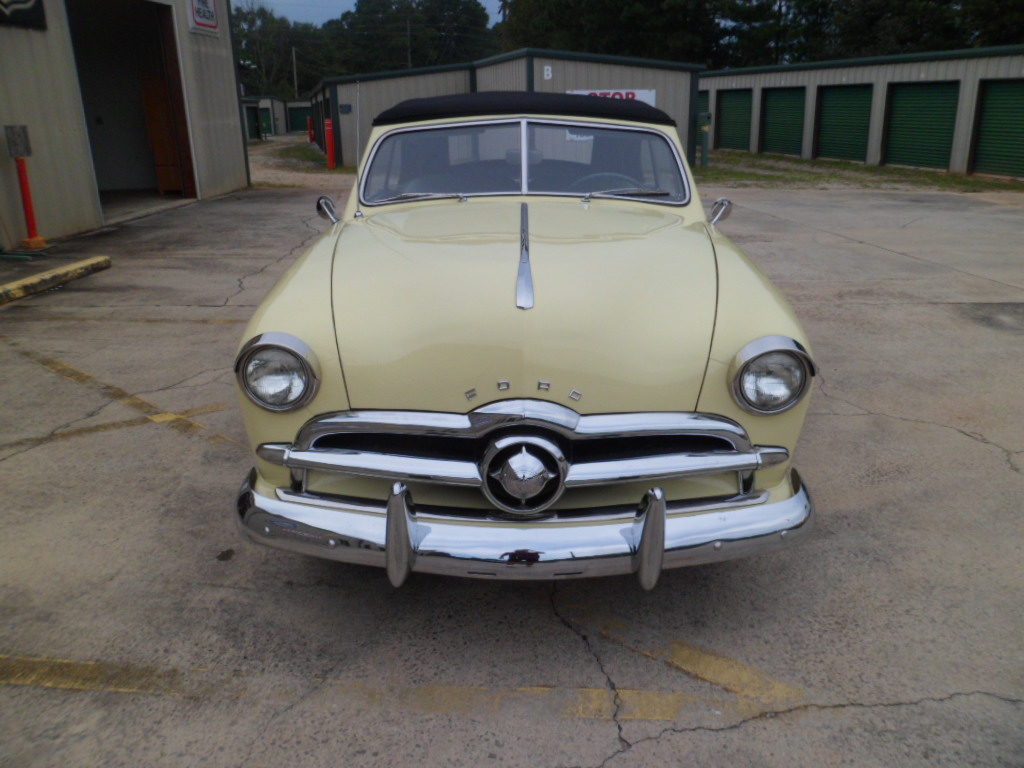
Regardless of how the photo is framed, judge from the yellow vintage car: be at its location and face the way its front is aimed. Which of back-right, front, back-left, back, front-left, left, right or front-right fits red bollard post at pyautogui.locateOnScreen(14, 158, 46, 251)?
back-right

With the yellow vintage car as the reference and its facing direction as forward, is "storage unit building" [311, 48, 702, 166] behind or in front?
behind

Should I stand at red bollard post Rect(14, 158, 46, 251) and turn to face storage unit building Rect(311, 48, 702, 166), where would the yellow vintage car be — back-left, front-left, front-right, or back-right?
back-right

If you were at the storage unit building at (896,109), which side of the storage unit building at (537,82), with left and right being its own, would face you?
left

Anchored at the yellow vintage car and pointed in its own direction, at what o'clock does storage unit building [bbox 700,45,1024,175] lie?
The storage unit building is roughly at 7 o'clock from the yellow vintage car.

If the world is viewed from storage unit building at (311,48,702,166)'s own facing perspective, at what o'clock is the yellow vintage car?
The yellow vintage car is roughly at 12 o'clock from the storage unit building.

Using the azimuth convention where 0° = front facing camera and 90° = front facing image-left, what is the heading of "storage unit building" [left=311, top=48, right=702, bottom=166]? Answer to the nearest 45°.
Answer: approximately 0°

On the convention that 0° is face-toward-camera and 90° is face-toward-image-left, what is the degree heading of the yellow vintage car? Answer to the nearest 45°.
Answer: approximately 0°

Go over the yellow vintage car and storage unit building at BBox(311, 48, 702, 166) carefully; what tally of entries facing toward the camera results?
2
